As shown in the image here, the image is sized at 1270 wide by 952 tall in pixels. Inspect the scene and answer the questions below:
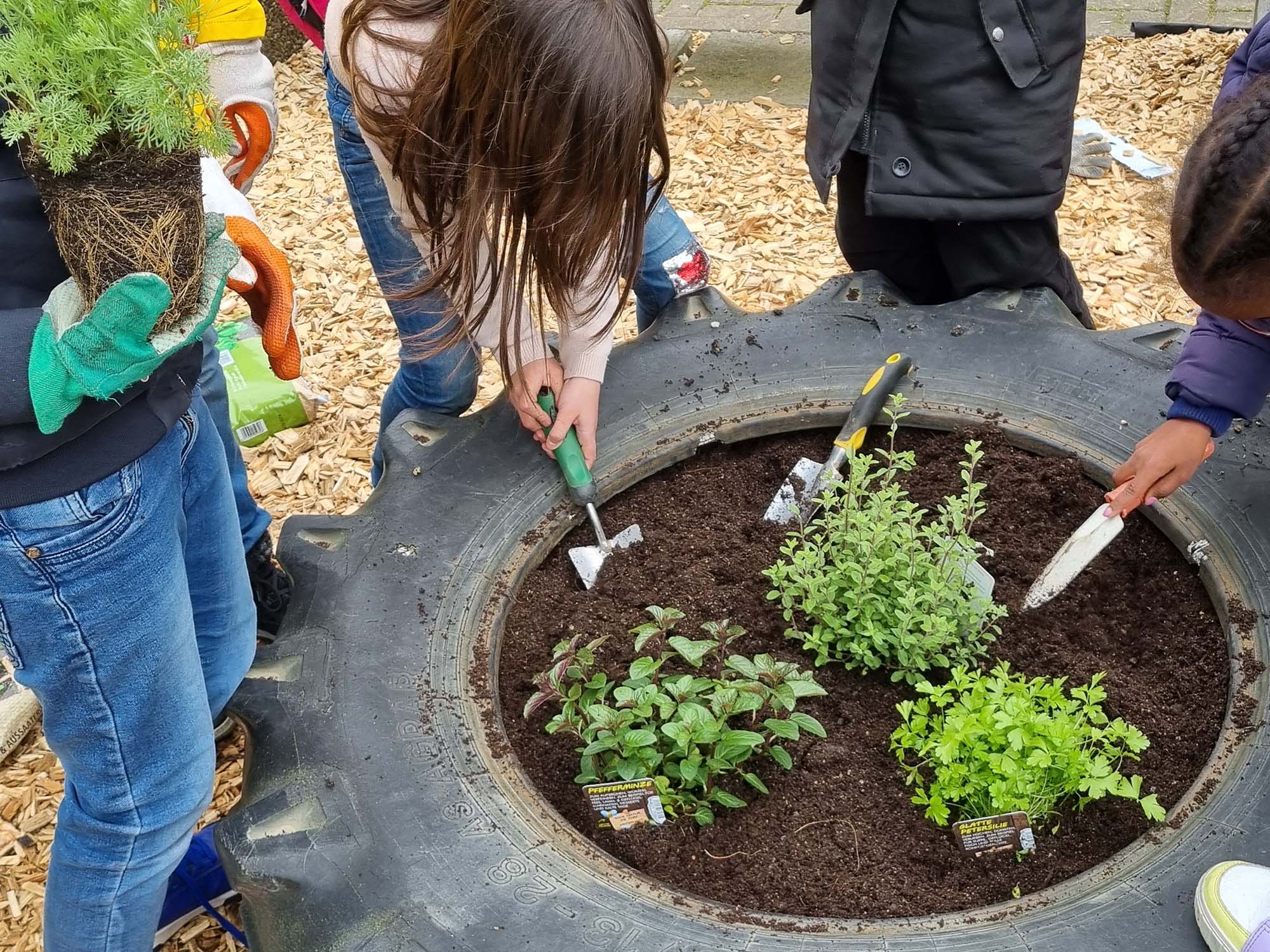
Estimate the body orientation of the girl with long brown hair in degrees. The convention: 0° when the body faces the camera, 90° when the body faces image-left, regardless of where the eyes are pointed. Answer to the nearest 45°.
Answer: approximately 0°
